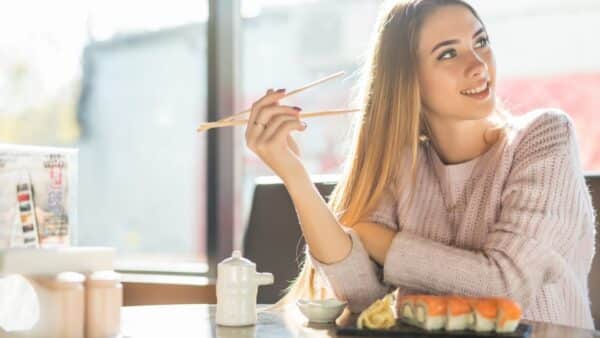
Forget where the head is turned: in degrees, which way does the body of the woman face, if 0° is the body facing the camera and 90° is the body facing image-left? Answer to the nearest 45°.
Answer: approximately 0°

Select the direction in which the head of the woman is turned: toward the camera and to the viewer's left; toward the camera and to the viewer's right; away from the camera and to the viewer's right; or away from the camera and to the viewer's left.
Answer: toward the camera and to the viewer's right

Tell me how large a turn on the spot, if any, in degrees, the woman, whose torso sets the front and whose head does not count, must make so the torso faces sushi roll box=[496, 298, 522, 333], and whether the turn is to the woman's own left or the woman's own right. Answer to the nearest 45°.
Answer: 0° — they already face it

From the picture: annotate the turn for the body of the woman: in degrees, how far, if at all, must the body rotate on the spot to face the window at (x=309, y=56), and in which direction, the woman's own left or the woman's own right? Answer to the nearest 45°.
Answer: approximately 180°

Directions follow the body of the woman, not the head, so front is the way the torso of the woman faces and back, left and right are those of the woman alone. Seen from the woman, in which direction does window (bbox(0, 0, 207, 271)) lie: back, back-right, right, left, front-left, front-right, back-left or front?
back-right
